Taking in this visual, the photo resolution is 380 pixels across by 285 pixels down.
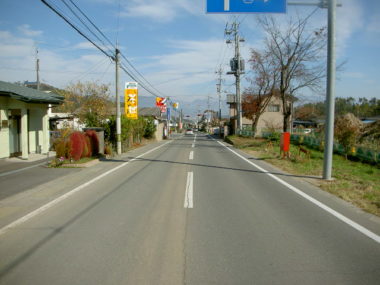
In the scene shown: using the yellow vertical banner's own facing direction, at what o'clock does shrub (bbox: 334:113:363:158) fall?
The shrub is roughly at 10 o'clock from the yellow vertical banner.

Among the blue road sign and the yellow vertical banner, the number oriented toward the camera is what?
2

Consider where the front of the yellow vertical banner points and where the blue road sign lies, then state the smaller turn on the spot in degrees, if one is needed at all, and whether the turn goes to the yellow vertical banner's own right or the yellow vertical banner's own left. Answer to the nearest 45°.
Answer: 0° — it already faces it

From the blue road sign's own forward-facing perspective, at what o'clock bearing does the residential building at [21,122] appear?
The residential building is roughly at 4 o'clock from the blue road sign.

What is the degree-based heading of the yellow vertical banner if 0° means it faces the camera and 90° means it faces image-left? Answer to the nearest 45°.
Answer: approximately 0°

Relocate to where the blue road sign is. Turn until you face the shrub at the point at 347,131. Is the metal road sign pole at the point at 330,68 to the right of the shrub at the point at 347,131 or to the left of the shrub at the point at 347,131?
right

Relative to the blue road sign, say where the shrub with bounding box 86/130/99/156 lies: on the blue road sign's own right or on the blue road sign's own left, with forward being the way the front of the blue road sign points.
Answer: on the blue road sign's own right

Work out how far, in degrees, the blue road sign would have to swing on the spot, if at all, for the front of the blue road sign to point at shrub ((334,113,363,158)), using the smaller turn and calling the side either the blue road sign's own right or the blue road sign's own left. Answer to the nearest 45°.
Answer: approximately 135° to the blue road sign's own left

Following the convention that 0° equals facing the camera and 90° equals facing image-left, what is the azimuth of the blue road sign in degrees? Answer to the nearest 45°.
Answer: approximately 0°
